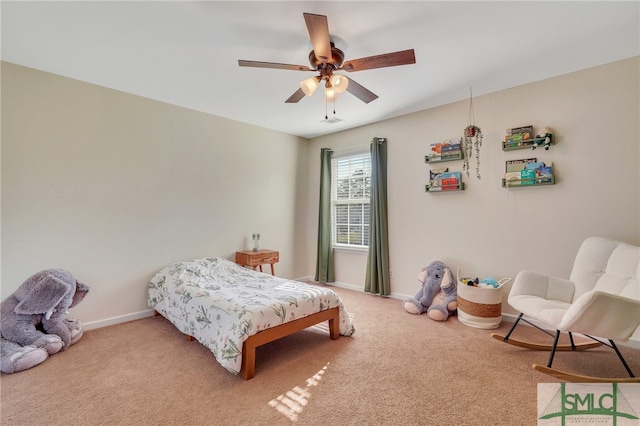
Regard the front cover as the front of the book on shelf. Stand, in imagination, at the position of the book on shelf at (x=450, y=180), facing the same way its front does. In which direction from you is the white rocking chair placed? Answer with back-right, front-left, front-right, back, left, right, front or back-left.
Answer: front-left

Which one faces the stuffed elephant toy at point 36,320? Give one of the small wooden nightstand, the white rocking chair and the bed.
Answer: the white rocking chair

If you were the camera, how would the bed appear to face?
facing the viewer and to the right of the viewer

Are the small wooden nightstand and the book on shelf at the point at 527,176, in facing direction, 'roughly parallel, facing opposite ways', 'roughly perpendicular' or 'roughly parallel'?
roughly perpendicular

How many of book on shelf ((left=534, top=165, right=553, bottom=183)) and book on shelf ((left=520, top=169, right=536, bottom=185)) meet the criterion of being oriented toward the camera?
2

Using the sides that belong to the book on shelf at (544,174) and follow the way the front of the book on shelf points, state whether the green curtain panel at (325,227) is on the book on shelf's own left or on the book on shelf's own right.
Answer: on the book on shelf's own right

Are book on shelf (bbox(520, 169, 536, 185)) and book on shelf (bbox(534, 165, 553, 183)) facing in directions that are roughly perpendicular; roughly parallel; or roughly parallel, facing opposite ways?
roughly parallel

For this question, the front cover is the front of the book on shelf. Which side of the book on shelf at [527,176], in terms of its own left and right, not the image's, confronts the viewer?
front

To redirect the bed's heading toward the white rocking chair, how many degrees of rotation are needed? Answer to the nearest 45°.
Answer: approximately 45° to its left

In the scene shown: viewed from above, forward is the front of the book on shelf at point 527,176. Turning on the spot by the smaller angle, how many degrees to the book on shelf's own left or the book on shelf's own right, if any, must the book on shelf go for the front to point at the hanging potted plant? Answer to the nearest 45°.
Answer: approximately 90° to the book on shelf's own right

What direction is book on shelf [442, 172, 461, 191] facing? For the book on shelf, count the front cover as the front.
toward the camera

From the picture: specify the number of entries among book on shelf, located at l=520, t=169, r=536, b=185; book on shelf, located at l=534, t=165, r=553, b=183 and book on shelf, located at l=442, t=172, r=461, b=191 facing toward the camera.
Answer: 3

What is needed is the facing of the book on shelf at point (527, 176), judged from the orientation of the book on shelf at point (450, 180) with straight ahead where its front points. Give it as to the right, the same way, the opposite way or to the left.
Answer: the same way

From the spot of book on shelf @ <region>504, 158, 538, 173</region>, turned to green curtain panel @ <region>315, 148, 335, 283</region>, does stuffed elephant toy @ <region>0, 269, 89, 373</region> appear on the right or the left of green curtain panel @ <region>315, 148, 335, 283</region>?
left

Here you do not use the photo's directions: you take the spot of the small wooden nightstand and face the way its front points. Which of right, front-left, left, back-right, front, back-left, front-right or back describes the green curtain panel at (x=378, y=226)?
front-left

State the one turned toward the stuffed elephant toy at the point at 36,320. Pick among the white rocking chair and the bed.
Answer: the white rocking chair

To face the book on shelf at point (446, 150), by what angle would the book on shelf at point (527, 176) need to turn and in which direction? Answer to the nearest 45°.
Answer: approximately 90° to its right
